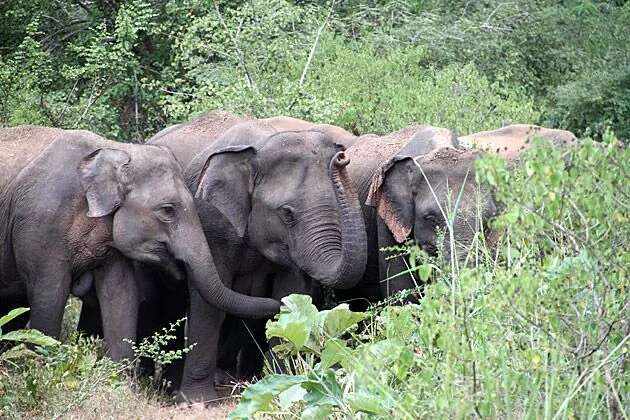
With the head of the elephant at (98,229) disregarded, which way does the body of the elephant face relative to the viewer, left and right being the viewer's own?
facing to the right of the viewer

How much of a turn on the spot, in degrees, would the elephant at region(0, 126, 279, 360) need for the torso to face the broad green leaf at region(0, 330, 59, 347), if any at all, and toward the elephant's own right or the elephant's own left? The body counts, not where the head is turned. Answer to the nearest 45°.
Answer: approximately 90° to the elephant's own right

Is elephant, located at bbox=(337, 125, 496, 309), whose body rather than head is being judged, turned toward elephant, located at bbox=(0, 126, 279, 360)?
no

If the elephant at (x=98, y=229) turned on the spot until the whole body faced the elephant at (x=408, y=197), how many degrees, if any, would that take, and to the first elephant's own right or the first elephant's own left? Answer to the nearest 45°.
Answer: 0° — it already faces it

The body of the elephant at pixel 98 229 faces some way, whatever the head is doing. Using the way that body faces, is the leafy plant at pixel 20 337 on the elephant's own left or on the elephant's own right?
on the elephant's own right

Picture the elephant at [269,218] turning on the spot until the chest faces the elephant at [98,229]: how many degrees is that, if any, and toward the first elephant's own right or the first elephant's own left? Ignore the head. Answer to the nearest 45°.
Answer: approximately 135° to the first elephant's own right

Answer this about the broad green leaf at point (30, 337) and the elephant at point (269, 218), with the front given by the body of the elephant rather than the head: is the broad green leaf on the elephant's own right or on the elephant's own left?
on the elephant's own right

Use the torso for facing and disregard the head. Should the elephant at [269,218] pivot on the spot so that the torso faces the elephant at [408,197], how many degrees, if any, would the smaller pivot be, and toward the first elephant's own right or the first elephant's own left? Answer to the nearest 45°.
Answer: approximately 45° to the first elephant's own left

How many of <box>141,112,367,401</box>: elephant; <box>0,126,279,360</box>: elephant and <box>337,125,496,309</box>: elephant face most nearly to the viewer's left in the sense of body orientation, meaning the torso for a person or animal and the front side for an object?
0

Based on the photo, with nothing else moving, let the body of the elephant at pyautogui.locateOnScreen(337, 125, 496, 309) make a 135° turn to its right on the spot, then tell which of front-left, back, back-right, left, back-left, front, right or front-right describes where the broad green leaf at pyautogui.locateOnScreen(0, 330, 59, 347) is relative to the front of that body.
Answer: front-left

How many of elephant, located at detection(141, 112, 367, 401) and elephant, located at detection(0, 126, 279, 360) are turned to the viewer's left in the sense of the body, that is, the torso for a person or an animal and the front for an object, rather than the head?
0
